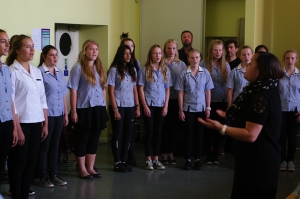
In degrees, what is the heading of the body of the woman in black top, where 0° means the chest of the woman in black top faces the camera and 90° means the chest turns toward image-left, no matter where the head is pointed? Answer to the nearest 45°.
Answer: approximately 90°
